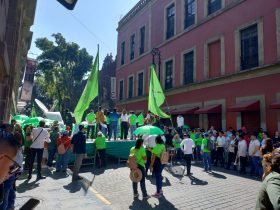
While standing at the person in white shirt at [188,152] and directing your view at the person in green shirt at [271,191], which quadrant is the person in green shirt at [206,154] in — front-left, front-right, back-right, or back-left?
back-left

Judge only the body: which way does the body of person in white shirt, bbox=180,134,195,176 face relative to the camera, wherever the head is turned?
away from the camera
